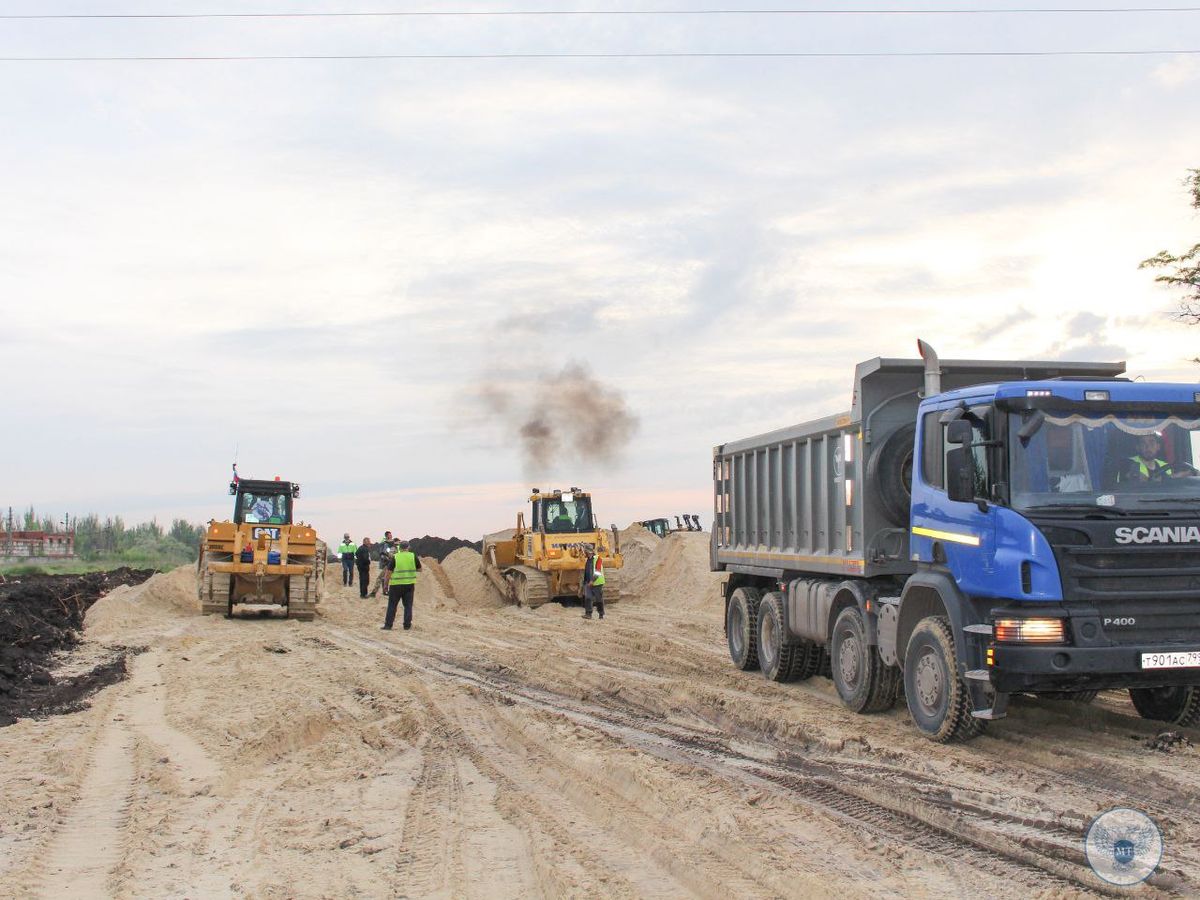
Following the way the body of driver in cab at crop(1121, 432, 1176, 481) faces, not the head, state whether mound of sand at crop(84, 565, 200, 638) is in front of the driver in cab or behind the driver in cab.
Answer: behind

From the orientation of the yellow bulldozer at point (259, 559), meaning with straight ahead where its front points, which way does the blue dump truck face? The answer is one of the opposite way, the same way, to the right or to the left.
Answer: the opposite way

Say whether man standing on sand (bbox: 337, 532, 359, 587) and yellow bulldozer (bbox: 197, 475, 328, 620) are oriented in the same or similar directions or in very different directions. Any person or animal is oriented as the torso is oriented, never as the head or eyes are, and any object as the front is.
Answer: very different directions

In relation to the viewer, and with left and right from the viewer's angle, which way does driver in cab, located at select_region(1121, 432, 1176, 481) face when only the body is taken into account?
facing the viewer and to the right of the viewer

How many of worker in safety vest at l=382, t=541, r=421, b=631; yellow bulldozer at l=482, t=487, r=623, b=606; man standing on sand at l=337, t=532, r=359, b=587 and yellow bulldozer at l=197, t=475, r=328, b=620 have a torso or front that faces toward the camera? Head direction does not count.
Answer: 1

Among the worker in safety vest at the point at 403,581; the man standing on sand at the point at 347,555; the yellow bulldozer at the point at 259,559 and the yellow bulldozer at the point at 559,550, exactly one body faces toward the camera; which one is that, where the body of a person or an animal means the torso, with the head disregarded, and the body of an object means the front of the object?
the man standing on sand

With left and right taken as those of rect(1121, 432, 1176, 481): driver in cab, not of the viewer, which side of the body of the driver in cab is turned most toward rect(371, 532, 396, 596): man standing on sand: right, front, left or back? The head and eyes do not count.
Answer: back

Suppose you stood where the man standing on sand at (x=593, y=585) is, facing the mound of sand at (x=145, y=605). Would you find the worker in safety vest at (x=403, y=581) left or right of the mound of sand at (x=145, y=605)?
left

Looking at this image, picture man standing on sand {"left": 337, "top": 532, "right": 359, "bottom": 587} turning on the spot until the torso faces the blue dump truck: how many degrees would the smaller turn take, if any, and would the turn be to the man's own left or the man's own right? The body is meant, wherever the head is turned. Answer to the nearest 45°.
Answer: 0° — they already face it

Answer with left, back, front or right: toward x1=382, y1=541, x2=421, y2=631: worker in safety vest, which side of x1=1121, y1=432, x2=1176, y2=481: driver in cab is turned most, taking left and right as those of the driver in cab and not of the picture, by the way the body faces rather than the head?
back

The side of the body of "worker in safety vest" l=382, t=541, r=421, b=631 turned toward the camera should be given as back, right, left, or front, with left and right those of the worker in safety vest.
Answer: back

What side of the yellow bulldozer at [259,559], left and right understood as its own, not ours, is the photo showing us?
back

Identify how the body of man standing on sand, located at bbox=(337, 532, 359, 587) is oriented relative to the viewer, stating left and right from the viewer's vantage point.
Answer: facing the viewer

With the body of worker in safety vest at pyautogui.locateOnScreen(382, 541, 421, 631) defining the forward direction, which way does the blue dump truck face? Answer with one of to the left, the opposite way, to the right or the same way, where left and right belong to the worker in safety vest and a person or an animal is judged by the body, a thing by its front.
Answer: the opposite way
